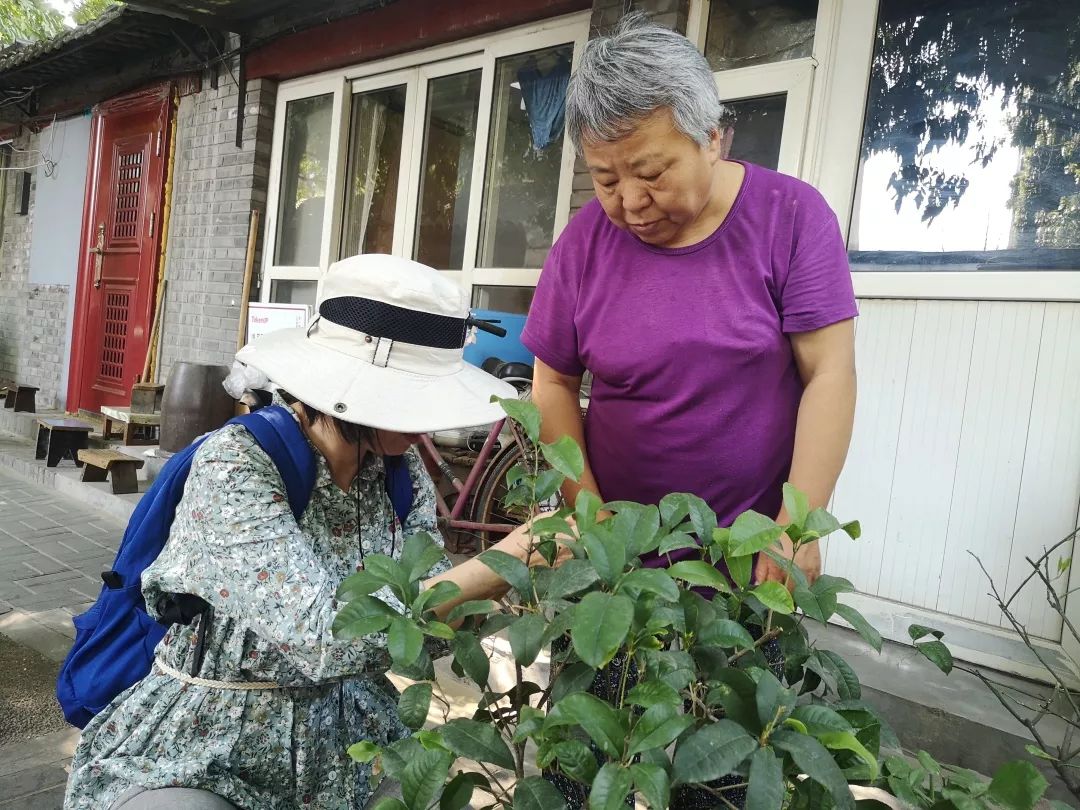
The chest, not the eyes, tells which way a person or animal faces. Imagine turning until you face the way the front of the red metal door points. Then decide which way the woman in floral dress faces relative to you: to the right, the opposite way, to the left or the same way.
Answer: to the left

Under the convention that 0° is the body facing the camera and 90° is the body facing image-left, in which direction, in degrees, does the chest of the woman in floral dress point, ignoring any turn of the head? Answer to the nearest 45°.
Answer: approximately 315°

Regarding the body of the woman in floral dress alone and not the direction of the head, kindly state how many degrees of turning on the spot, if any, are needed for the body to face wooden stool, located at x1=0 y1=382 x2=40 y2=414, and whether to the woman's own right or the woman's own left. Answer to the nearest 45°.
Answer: approximately 135° to the woman's own left

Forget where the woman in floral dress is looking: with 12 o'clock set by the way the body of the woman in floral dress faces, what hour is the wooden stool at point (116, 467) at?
The wooden stool is roughly at 7 o'clock from the woman in floral dress.

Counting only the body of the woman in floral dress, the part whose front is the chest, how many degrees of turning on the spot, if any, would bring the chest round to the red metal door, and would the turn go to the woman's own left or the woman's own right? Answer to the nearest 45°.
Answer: approximately 135° to the woman's own left

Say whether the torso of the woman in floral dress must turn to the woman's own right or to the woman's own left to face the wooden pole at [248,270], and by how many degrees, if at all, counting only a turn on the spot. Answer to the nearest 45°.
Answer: approximately 135° to the woman's own left

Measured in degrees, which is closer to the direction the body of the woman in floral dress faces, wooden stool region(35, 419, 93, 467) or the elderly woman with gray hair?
the elderly woman with gray hair
